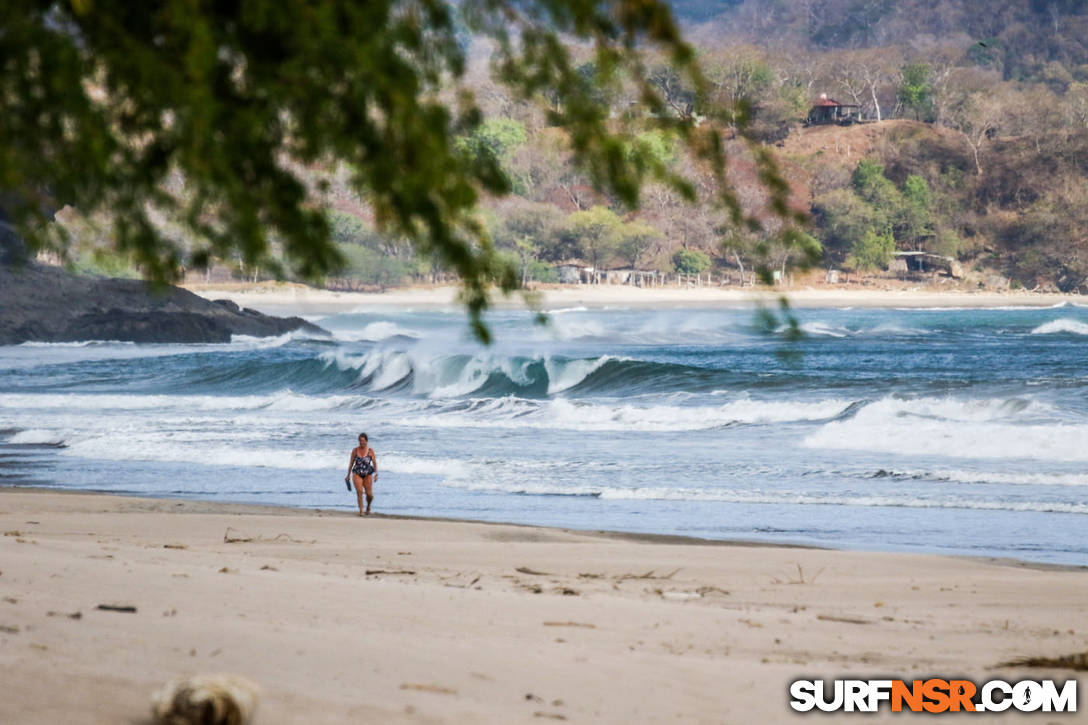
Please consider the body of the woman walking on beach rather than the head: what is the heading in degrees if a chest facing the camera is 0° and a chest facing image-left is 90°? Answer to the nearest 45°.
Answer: approximately 0°

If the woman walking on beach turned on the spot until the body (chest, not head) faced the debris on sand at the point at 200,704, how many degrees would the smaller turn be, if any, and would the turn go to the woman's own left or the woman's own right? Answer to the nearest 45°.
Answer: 0° — they already face it
